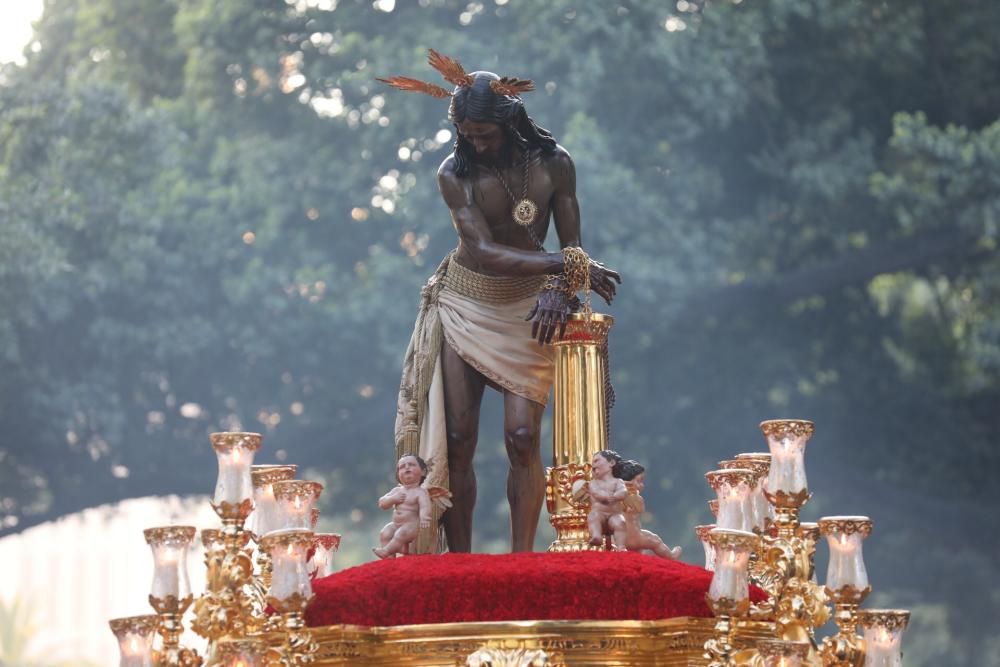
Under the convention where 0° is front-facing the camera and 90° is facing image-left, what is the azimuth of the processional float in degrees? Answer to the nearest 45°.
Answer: approximately 0°
